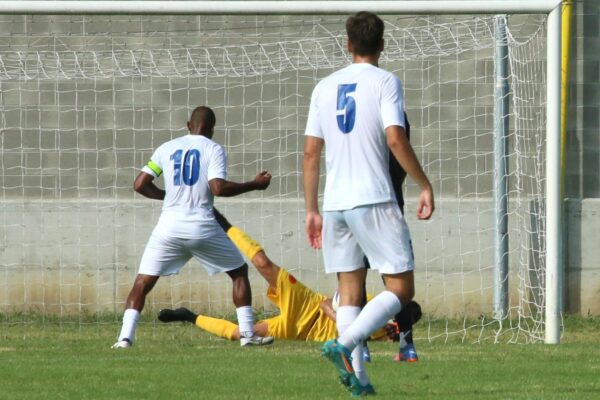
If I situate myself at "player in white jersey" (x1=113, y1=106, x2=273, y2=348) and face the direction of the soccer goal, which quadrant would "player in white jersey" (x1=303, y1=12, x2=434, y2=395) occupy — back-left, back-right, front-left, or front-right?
back-right

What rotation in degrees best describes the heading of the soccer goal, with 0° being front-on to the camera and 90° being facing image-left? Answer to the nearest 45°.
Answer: approximately 0°

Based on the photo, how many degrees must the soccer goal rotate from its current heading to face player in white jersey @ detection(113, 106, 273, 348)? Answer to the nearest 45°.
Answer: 0° — it already faces them

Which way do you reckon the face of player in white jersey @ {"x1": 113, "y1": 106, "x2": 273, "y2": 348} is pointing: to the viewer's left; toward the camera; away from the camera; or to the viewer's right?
away from the camera

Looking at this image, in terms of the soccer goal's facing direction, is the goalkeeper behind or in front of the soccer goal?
in front

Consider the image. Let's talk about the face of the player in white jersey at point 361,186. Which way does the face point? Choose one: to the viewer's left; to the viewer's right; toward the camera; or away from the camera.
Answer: away from the camera

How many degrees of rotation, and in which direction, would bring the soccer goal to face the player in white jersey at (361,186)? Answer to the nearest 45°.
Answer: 0° — it already faces them
